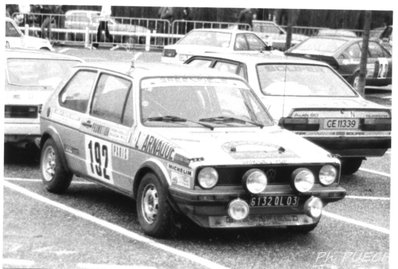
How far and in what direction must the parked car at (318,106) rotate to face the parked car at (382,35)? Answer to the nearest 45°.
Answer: approximately 45° to its right

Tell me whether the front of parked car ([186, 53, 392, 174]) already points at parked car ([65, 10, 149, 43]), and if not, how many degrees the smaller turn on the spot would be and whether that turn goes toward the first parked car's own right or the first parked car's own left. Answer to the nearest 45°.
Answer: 0° — it already faces it

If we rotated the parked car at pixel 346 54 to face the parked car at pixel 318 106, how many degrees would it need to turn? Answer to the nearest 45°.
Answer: approximately 135° to its right

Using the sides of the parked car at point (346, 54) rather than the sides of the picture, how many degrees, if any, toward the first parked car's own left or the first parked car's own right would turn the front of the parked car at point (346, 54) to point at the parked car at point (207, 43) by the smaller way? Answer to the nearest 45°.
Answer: approximately 135° to the first parked car's own left

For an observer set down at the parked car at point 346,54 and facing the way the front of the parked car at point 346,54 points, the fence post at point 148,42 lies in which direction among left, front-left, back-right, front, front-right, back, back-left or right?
back-left

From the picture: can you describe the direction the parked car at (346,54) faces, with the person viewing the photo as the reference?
facing away from the viewer and to the right of the viewer

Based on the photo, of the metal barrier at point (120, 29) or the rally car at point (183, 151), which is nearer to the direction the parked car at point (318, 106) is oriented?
the metal barrier
